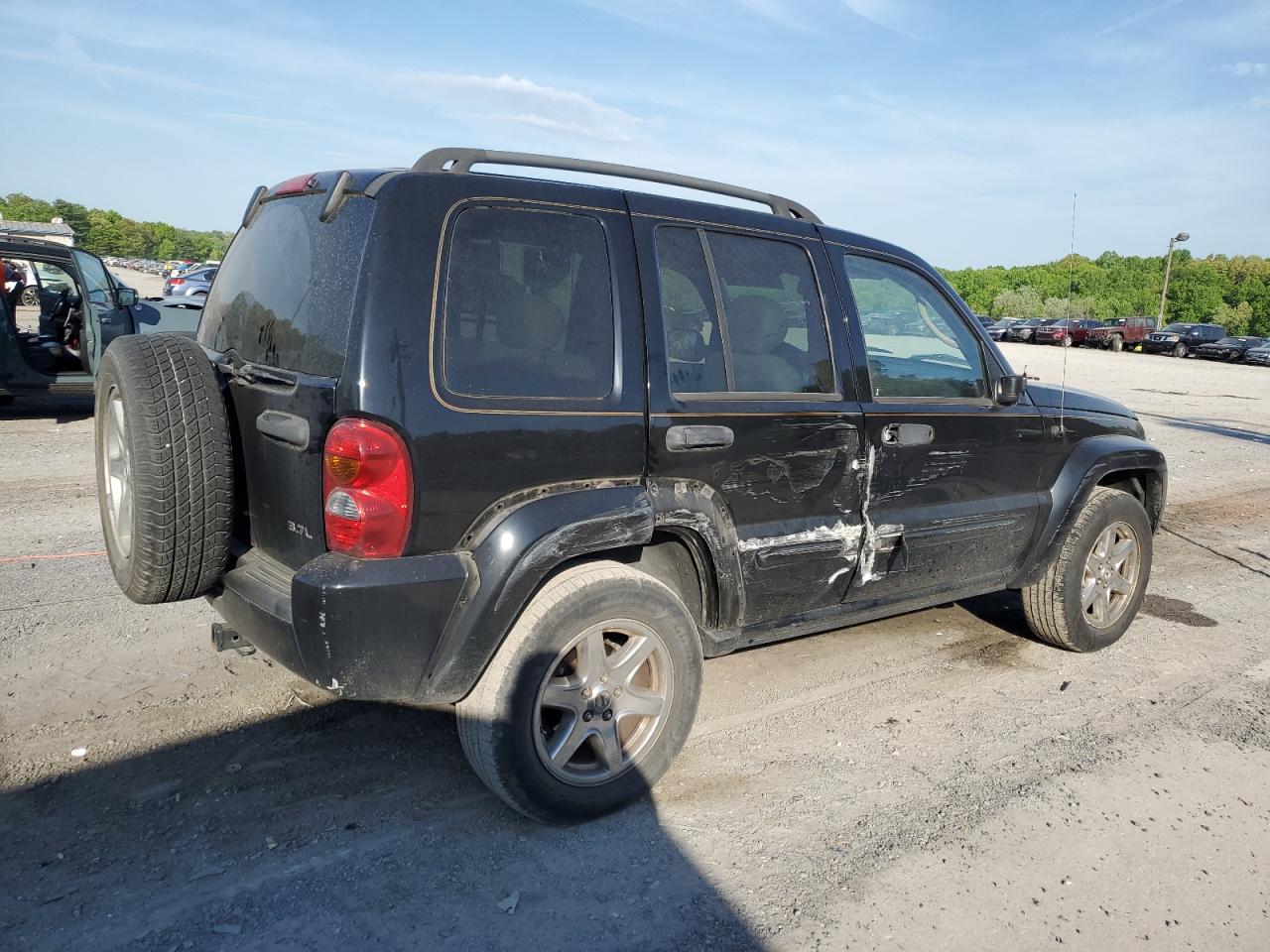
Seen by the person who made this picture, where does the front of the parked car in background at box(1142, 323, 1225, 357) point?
facing the viewer and to the left of the viewer

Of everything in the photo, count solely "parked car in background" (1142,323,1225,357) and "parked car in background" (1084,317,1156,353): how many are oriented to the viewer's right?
0

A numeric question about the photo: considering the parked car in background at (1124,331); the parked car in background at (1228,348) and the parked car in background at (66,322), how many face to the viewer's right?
1

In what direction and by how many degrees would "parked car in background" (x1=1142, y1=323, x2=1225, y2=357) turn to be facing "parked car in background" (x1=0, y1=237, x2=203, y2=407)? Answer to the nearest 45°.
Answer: approximately 45° to its left

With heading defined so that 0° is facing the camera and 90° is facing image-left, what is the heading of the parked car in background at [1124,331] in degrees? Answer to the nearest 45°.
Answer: approximately 45°

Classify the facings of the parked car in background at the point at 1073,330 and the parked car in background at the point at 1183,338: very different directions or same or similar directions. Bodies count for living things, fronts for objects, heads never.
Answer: same or similar directions

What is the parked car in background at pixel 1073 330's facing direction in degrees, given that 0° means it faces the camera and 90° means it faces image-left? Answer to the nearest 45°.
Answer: approximately 45°

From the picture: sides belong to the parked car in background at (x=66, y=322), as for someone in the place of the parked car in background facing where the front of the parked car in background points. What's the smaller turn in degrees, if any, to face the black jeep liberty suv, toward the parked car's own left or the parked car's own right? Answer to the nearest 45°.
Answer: approximately 90° to the parked car's own right

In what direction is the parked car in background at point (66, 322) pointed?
to the viewer's right

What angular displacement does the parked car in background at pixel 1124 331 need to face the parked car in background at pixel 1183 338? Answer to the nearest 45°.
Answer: approximately 90° to its left

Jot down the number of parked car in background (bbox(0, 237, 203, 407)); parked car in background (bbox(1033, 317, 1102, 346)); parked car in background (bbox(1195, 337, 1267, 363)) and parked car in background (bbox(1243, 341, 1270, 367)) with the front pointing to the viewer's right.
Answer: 1

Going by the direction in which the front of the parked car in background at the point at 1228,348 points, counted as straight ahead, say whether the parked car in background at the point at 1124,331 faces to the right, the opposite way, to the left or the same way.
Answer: the same way

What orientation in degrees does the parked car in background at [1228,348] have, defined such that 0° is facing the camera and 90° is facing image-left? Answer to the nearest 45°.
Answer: approximately 45°
